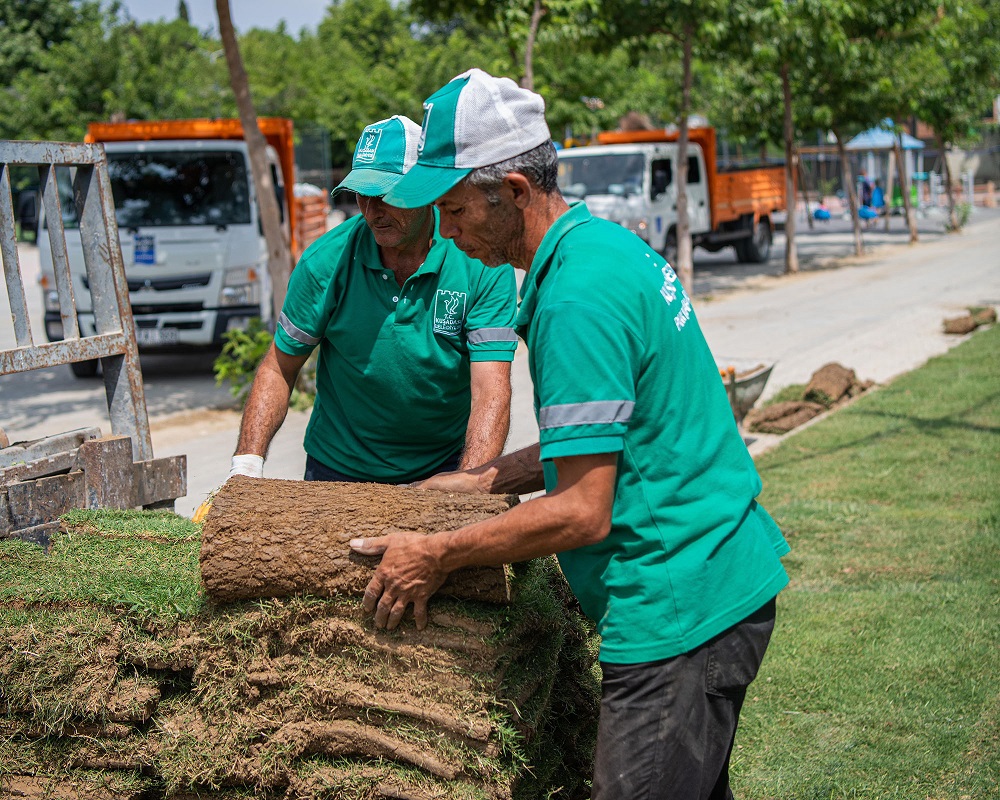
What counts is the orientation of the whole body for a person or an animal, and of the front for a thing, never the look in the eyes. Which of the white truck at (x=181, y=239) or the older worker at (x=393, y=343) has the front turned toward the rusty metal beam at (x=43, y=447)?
the white truck

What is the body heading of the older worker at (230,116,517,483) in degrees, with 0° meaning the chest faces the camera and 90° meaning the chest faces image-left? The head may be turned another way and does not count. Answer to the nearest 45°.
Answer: approximately 0°

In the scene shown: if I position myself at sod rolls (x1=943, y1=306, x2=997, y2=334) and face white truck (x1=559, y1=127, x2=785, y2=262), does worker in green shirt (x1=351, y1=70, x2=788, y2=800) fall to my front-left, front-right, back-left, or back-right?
back-left

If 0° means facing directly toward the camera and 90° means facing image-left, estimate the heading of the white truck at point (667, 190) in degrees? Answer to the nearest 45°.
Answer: approximately 45°

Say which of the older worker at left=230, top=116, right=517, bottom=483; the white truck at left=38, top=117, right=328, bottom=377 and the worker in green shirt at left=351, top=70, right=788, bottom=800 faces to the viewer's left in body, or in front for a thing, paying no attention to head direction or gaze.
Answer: the worker in green shirt

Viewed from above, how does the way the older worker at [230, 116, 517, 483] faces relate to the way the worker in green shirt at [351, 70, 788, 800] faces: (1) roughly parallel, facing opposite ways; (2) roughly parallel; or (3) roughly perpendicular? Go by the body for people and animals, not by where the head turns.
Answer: roughly perpendicular

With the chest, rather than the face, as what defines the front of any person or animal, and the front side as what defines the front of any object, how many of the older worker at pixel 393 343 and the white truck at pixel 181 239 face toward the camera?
2

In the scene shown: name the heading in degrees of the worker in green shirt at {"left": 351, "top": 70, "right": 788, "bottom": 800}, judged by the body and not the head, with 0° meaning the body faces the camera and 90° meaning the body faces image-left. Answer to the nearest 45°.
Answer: approximately 90°

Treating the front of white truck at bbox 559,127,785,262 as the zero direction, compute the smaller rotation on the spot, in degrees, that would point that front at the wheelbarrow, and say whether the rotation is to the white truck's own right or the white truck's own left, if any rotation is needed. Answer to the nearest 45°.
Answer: approximately 45° to the white truck's own left

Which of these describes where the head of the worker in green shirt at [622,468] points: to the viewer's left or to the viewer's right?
to the viewer's left
